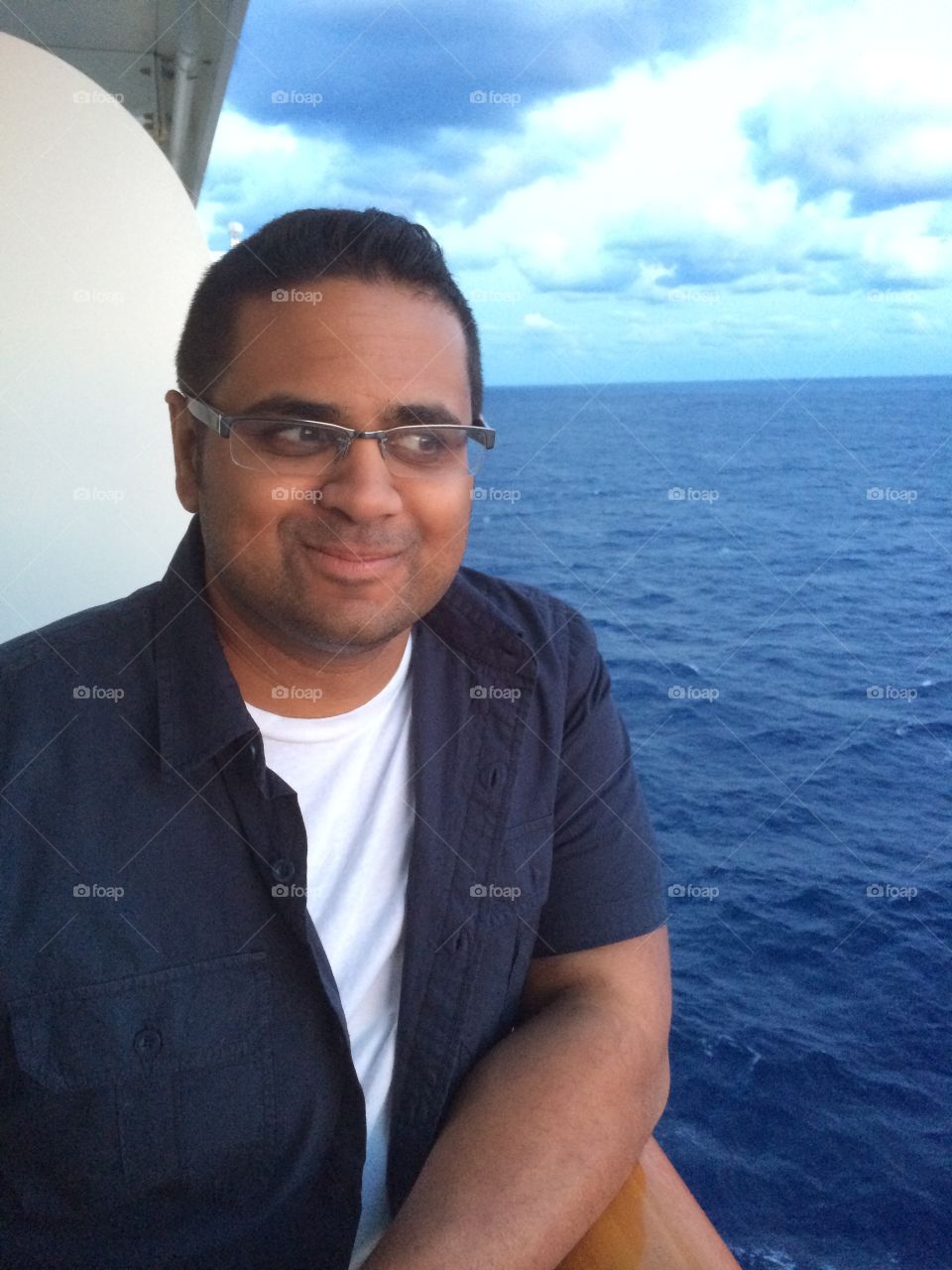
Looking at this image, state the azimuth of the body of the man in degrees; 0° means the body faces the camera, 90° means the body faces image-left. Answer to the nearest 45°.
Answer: approximately 315°
